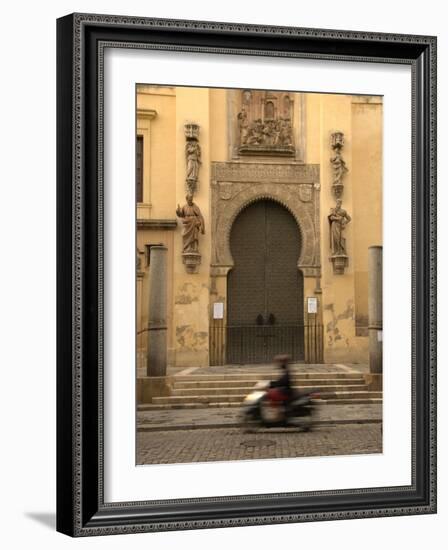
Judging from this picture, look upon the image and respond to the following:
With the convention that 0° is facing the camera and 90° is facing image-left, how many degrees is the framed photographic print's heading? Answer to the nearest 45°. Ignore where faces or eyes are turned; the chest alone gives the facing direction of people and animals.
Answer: approximately 315°
